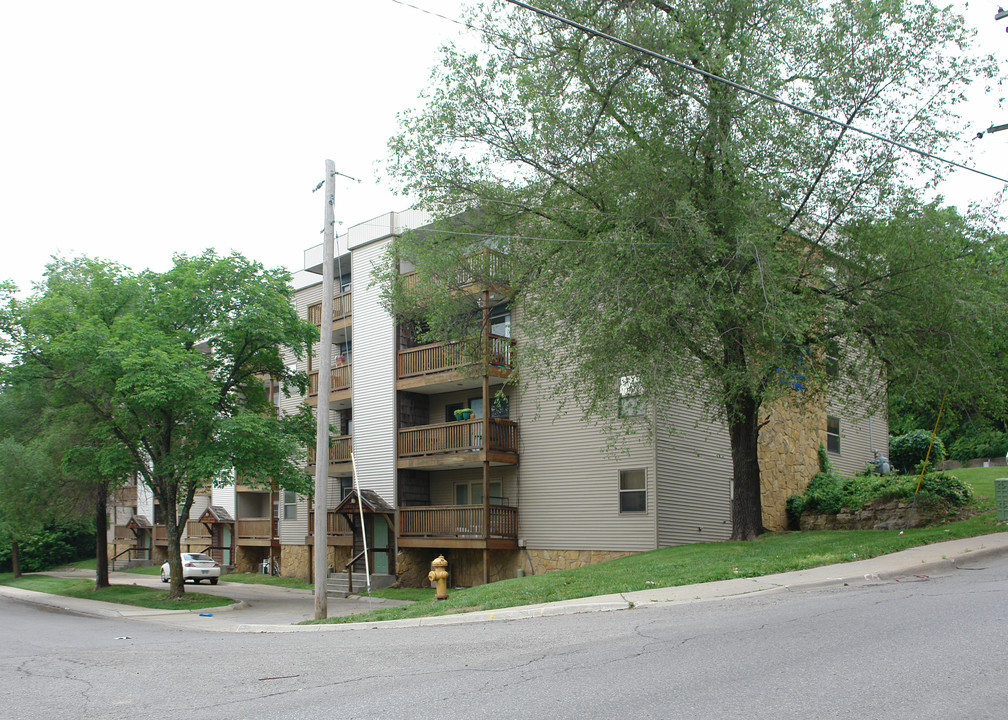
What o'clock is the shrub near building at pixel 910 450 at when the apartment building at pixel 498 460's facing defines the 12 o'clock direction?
The shrub near building is roughly at 7 o'clock from the apartment building.

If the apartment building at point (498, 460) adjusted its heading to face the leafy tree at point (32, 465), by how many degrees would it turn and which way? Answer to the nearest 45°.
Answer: approximately 45° to its right

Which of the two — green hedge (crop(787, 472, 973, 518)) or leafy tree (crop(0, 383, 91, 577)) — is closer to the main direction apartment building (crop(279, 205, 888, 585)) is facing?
the leafy tree

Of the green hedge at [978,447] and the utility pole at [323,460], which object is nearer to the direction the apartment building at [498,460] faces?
the utility pole

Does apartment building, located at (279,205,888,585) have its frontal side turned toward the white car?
no

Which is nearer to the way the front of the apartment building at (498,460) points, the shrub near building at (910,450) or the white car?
the white car

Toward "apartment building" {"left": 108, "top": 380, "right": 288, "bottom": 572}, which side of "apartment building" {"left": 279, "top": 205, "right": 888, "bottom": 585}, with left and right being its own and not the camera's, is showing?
right

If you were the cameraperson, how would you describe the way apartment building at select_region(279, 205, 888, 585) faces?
facing the viewer and to the left of the viewer

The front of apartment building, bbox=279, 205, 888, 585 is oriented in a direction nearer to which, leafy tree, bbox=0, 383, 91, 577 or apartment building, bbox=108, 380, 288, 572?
the leafy tree

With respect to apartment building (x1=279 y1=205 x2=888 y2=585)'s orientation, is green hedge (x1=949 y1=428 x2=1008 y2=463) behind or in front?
behind

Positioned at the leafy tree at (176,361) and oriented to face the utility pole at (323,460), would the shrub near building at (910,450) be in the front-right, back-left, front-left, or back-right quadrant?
front-left

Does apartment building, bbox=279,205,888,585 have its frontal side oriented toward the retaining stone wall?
no

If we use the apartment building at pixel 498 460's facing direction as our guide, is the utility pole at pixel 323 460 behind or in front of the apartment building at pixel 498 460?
in front
